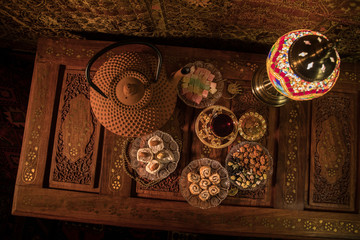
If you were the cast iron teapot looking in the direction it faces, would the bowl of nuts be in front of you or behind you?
in front
